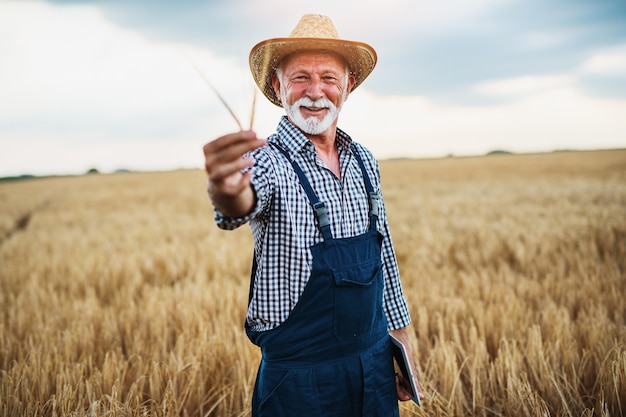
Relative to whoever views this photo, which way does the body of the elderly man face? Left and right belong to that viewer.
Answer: facing the viewer and to the right of the viewer
